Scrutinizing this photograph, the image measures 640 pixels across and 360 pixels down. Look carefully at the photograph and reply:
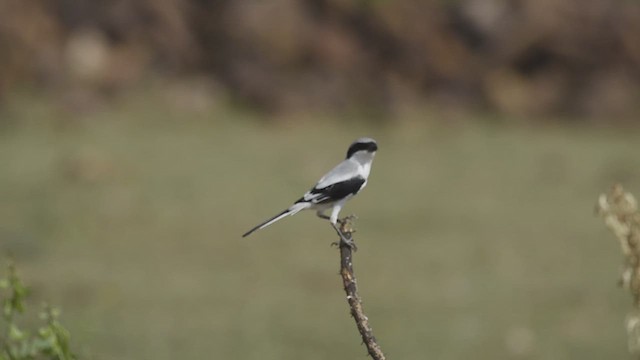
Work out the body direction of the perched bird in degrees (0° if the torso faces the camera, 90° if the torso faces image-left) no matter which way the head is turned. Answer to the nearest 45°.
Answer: approximately 270°

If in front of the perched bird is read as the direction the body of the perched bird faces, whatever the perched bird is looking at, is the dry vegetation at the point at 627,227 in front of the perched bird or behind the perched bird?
in front

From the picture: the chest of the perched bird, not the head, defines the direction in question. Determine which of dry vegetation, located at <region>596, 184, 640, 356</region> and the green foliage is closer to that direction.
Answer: the dry vegetation

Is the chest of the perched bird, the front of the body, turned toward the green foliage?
no
